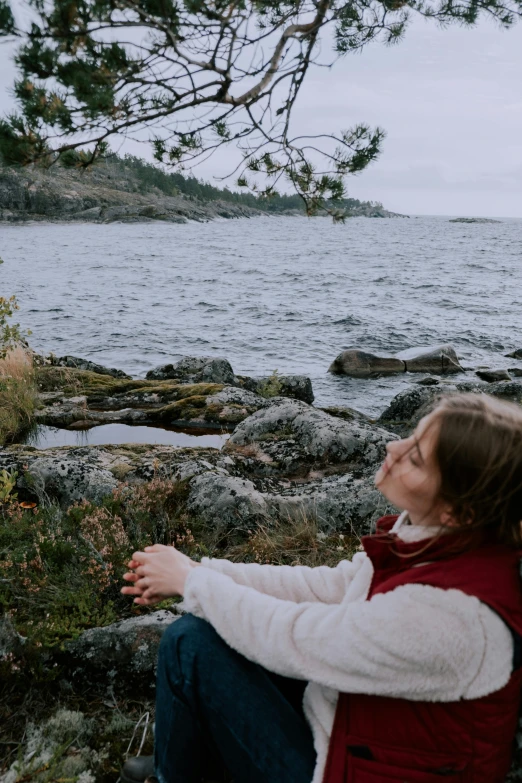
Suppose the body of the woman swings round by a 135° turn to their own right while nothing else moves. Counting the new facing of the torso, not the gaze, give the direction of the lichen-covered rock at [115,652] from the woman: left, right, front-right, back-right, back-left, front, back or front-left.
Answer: left

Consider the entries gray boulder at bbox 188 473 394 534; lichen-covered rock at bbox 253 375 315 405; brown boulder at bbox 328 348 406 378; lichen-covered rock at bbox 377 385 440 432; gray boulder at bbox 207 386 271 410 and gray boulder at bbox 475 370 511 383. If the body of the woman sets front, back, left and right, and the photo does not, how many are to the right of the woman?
6

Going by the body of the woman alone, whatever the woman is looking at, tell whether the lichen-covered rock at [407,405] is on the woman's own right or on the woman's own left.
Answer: on the woman's own right

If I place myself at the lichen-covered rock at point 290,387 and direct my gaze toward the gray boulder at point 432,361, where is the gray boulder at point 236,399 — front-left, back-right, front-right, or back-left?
back-right

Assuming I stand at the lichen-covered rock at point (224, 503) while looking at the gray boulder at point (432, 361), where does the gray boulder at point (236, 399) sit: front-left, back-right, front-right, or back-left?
front-left

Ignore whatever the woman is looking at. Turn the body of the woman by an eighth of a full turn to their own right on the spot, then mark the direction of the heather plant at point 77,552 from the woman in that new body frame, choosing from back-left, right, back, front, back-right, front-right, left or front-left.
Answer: front

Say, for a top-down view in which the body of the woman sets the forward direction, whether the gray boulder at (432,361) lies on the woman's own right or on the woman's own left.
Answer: on the woman's own right

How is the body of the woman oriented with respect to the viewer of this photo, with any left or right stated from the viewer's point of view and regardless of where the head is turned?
facing to the left of the viewer

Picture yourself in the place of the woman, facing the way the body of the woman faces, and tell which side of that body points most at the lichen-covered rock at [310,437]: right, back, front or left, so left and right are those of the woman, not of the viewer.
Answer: right

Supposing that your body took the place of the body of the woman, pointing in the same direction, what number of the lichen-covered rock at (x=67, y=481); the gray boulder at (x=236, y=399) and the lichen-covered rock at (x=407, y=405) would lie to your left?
0

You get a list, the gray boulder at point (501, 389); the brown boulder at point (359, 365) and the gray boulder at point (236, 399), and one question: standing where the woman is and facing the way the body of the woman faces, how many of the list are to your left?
0

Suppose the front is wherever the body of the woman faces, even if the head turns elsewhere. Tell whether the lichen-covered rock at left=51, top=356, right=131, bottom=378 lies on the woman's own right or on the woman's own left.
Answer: on the woman's own right

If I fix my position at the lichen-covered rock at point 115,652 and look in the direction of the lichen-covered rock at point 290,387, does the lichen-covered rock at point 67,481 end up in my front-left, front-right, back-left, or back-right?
front-left

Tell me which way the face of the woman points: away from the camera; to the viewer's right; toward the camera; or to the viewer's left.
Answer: to the viewer's left

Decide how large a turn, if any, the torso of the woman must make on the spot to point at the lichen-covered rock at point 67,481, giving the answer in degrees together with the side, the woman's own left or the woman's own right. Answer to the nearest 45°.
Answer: approximately 45° to the woman's own right

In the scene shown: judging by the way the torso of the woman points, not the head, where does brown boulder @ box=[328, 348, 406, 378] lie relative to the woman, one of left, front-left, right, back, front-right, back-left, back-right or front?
right

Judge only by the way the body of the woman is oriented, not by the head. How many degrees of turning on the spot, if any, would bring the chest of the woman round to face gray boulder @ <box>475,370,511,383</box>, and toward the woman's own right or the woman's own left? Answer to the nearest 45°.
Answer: approximately 90° to the woman's own right
